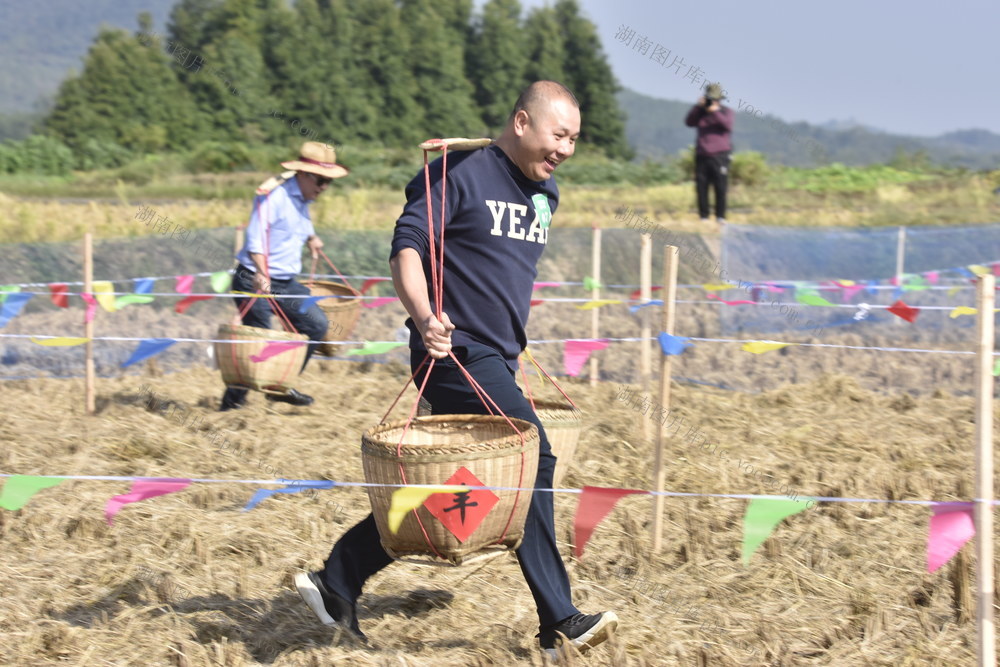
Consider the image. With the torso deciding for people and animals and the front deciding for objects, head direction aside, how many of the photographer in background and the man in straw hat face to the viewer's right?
1

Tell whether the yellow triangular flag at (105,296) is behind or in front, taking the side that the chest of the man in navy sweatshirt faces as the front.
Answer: behind

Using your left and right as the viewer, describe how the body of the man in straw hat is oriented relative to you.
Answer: facing to the right of the viewer

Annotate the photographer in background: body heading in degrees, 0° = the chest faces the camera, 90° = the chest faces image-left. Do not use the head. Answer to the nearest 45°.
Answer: approximately 0°

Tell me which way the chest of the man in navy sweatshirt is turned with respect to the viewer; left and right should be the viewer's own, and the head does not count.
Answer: facing the viewer and to the right of the viewer

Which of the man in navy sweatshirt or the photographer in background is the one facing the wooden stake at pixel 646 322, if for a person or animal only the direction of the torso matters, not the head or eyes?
the photographer in background

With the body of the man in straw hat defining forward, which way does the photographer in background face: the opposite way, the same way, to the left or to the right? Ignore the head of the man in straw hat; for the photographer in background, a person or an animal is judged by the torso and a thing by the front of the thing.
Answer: to the right

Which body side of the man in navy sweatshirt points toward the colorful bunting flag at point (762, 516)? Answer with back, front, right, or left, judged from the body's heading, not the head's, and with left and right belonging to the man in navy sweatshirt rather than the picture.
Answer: front

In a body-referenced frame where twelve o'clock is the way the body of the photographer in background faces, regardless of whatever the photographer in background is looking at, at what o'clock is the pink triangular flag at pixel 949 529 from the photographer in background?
The pink triangular flag is roughly at 12 o'clock from the photographer in background.

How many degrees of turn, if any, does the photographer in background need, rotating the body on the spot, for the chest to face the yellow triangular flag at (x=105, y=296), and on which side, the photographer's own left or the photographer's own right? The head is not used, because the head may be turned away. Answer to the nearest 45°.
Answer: approximately 45° to the photographer's own right

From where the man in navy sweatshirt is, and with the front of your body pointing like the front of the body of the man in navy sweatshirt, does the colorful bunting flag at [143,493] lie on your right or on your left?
on your right

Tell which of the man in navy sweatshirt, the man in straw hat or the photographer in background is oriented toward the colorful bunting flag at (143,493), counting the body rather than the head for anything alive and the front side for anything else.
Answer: the photographer in background
